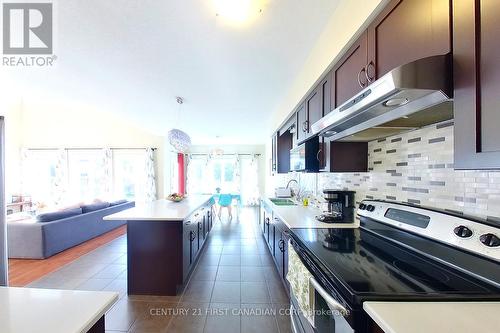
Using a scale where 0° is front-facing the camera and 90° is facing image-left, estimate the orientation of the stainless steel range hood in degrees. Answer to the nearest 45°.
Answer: approximately 45°

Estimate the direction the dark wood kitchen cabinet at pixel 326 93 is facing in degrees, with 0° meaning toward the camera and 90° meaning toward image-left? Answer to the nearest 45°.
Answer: approximately 90°

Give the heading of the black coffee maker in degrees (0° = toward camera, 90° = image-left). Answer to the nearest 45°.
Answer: approximately 90°

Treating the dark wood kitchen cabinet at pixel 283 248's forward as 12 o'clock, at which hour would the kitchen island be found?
The kitchen island is roughly at 12 o'clock from the dark wood kitchen cabinet.

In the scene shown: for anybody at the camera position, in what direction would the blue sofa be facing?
facing away from the viewer and to the left of the viewer

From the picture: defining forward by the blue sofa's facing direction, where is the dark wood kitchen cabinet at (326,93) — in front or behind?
behind

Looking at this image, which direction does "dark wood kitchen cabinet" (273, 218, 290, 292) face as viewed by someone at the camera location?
facing to the left of the viewer
